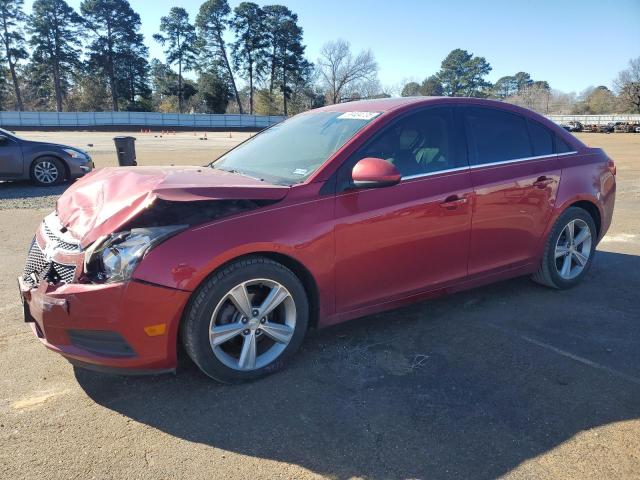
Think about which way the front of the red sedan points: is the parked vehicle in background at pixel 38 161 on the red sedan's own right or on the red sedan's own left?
on the red sedan's own right

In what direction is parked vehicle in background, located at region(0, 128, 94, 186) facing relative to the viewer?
to the viewer's right

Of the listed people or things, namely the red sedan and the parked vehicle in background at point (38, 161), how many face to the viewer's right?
1

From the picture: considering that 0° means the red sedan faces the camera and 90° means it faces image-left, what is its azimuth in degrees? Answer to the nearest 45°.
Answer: approximately 45°

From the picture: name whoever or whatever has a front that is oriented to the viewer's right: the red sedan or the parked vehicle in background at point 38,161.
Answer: the parked vehicle in background

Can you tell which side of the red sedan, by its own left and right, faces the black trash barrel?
right

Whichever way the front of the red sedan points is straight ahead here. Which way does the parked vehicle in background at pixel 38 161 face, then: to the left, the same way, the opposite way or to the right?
the opposite way

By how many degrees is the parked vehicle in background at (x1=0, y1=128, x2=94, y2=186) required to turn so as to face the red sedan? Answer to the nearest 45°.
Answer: approximately 90° to its right

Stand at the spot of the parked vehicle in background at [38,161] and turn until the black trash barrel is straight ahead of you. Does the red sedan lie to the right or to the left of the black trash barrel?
right
